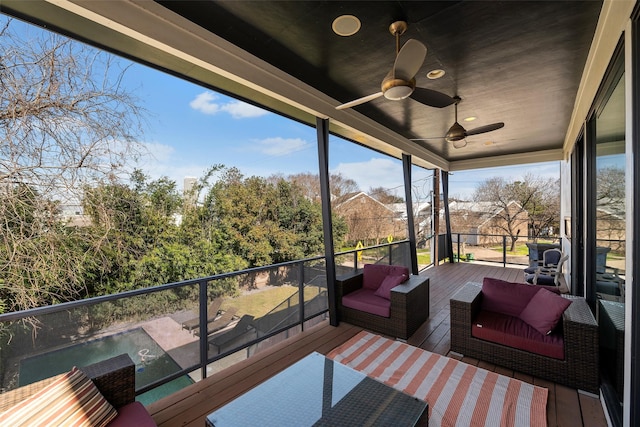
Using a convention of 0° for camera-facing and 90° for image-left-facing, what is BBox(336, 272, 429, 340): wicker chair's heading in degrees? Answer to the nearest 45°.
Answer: approximately 45°

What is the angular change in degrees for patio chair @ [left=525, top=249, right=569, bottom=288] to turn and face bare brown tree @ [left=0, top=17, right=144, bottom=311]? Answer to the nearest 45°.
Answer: approximately 45° to its left

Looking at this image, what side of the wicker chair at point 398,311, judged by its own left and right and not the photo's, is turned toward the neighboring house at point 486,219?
back

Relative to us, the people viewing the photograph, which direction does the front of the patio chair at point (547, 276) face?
facing to the left of the viewer

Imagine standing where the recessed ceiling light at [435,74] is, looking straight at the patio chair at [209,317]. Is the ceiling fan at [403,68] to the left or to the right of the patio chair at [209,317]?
left

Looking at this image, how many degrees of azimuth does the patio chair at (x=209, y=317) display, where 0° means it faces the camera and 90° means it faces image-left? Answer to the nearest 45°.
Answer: approximately 45°

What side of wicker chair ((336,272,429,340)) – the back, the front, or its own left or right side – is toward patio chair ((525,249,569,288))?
back

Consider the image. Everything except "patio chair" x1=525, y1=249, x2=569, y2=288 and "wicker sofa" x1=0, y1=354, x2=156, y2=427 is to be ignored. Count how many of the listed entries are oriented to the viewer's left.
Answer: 1

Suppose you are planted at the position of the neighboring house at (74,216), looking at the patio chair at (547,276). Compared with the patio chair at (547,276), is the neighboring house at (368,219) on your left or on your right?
left

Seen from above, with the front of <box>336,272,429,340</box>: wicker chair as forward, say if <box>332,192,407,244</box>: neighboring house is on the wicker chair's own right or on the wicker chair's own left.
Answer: on the wicker chair's own right

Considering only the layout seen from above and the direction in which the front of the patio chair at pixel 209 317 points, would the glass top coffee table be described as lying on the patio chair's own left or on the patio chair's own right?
on the patio chair's own left

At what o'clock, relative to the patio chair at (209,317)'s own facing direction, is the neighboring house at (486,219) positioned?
The neighboring house is roughly at 7 o'clock from the patio chair.

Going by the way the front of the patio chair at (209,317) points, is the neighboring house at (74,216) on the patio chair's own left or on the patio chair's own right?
on the patio chair's own right

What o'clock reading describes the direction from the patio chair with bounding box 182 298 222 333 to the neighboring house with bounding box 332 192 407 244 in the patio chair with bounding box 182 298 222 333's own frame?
The neighboring house is roughly at 6 o'clock from the patio chair.

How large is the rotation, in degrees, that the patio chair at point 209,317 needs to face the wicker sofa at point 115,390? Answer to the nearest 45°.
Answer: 0° — it already faces it
